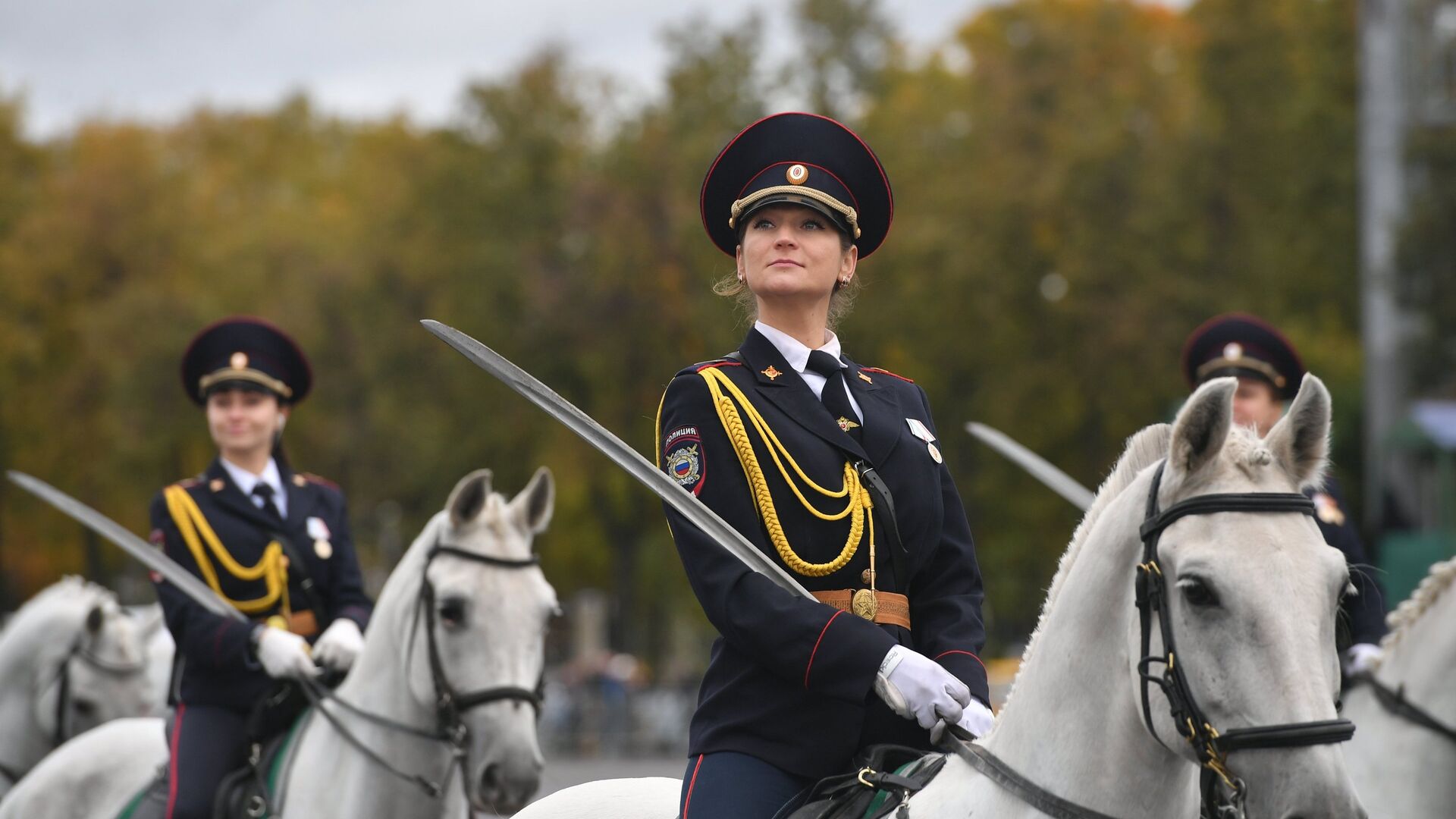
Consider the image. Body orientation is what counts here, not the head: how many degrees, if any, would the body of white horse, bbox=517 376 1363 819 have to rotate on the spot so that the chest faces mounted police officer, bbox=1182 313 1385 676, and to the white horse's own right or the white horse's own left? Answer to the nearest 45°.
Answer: approximately 135° to the white horse's own left

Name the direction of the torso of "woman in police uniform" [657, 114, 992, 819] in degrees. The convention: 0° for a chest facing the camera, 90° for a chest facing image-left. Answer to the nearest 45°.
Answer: approximately 315°

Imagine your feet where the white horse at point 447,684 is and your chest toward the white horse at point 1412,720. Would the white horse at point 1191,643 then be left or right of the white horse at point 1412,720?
right

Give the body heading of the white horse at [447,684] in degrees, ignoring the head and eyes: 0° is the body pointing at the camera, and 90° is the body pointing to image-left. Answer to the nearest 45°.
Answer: approximately 315°

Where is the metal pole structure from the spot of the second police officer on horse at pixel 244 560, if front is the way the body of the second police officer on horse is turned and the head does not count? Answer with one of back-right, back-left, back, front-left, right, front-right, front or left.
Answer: left

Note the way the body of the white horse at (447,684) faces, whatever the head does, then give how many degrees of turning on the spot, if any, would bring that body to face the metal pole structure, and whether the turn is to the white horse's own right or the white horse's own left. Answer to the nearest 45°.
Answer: approximately 90° to the white horse's own left

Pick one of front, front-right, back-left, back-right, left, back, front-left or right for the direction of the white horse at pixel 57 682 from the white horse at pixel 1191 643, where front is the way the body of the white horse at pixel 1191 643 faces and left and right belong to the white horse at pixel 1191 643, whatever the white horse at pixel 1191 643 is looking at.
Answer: back

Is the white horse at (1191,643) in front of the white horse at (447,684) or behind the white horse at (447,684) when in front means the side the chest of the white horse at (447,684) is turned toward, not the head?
in front

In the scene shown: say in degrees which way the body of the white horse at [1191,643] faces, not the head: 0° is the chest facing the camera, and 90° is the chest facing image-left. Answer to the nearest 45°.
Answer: approximately 315°

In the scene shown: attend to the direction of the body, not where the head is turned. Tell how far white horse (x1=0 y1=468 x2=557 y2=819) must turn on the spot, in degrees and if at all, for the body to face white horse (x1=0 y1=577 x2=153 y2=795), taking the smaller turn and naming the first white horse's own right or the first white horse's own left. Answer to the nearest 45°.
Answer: approximately 180°
